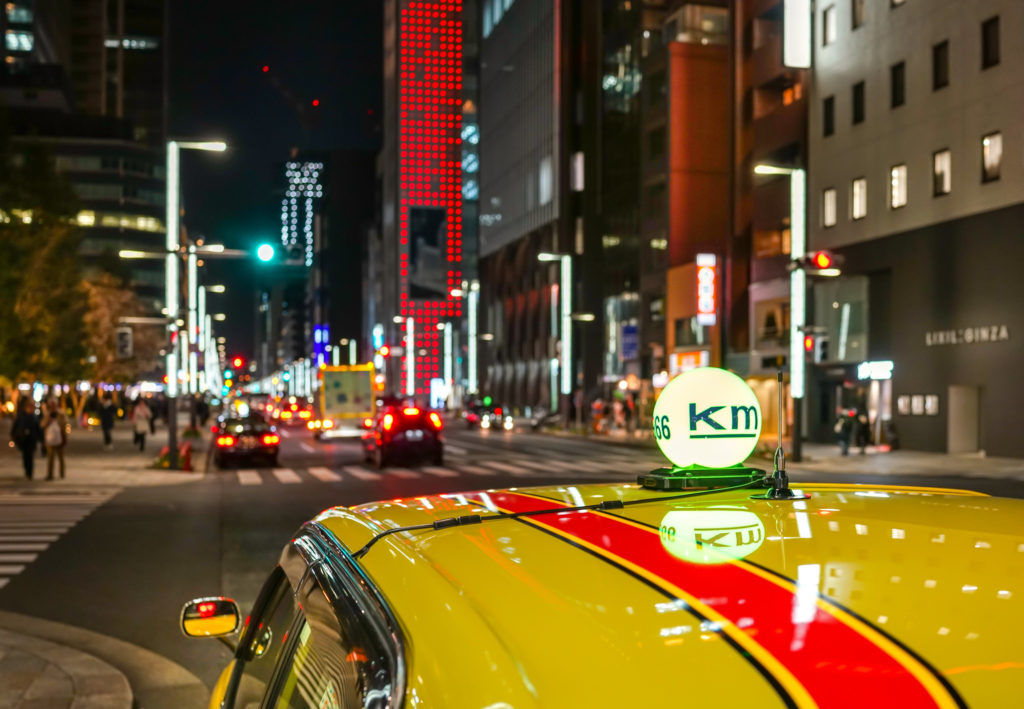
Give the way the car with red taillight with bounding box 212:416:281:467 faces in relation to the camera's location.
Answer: facing away from the viewer

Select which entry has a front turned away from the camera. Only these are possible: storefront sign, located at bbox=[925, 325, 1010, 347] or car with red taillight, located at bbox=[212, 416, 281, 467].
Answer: the car with red taillight

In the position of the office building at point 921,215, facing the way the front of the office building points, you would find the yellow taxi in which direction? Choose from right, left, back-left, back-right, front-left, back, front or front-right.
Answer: front-left

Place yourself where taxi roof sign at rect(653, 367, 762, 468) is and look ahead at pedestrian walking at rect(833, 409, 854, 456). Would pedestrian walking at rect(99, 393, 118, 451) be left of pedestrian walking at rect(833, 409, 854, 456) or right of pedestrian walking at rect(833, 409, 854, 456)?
left

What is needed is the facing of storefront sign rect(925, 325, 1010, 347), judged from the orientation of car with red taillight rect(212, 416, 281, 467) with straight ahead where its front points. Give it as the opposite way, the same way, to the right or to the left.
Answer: to the left

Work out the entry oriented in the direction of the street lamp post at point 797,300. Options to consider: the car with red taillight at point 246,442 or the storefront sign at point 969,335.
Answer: the storefront sign

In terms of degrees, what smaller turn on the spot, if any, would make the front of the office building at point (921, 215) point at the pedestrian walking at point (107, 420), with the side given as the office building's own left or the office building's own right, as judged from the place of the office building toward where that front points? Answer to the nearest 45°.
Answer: approximately 45° to the office building's own right

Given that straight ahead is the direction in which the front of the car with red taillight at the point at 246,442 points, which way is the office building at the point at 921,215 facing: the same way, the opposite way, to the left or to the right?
to the left

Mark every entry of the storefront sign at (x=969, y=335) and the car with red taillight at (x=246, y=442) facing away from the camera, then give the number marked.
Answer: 1

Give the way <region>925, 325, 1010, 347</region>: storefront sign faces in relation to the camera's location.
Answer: facing the viewer and to the left of the viewer

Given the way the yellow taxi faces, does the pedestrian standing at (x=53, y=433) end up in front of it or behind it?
in front

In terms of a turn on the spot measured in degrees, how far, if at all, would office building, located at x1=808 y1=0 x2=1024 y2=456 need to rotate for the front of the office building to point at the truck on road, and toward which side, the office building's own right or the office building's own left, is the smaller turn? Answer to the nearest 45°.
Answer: approximately 45° to the office building's own right

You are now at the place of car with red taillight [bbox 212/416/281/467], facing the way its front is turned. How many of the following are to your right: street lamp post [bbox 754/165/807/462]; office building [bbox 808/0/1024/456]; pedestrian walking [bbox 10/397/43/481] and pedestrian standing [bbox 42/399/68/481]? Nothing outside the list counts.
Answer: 2

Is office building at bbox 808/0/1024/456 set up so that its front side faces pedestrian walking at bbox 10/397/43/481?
yes
